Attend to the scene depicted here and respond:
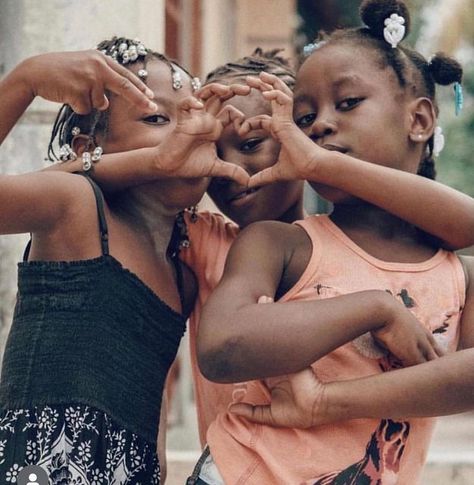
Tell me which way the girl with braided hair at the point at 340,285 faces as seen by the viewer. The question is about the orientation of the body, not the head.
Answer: toward the camera

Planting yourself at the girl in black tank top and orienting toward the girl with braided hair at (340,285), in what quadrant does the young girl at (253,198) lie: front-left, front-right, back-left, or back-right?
front-left

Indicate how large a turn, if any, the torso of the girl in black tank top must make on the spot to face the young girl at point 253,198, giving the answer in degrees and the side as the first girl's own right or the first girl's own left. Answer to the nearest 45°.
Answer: approximately 90° to the first girl's own left

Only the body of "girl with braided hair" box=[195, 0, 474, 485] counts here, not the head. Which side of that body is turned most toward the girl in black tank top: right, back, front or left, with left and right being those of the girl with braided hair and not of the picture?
right

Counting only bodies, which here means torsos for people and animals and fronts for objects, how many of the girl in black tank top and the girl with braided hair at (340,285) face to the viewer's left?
0

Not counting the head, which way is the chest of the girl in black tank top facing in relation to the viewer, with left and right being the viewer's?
facing the viewer and to the right of the viewer
